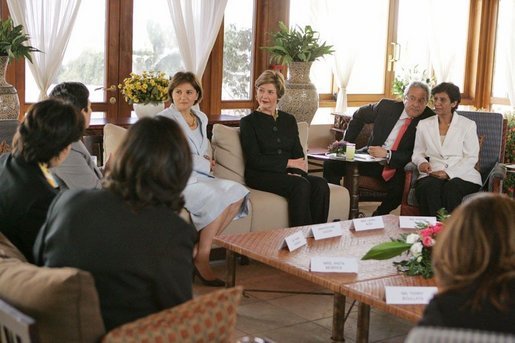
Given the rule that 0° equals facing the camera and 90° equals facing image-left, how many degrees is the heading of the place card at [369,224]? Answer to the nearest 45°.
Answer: approximately 0°

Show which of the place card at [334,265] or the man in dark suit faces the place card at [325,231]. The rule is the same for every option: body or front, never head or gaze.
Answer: the man in dark suit

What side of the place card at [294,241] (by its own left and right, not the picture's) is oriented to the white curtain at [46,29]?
back

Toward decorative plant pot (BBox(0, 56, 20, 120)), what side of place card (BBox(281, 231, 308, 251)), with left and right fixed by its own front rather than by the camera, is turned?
back

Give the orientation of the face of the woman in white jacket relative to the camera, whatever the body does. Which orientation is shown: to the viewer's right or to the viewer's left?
to the viewer's left

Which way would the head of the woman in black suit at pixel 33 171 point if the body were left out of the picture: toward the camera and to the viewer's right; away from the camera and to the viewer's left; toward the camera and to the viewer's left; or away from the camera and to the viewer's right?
away from the camera and to the viewer's right

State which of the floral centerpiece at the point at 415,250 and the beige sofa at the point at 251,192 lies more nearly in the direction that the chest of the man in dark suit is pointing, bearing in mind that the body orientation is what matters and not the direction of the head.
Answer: the floral centerpiece

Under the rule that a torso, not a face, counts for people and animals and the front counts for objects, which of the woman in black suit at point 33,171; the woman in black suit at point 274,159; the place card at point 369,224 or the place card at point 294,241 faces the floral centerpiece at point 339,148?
the woman in black suit at point 33,171

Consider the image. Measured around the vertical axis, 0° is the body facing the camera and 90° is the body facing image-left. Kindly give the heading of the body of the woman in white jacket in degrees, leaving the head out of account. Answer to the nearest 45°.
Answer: approximately 45°

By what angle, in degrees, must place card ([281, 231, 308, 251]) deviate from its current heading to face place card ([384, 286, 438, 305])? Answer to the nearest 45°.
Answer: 0° — it already faces it

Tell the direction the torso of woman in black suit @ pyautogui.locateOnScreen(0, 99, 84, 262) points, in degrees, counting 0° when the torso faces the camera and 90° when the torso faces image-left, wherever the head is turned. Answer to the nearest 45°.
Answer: approximately 225°

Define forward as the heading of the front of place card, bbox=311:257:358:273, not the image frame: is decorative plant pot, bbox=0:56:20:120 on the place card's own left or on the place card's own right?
on the place card's own right

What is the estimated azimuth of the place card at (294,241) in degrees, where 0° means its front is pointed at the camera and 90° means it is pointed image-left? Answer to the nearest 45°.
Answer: approximately 315°
